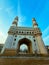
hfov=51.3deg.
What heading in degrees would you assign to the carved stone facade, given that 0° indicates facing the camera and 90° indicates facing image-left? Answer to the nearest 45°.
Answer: approximately 0°
